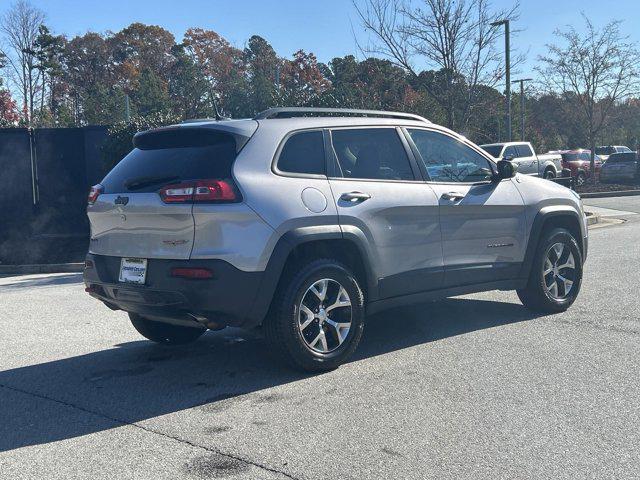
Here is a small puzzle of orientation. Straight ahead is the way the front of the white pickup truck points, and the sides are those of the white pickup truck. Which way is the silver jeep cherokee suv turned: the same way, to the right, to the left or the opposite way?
the opposite way

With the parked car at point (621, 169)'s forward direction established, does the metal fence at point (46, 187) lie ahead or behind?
ahead

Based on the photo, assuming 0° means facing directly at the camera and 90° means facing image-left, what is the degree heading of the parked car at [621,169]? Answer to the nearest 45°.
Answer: approximately 45°

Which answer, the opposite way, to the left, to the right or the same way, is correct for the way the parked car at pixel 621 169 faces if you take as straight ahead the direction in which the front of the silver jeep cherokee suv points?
the opposite way

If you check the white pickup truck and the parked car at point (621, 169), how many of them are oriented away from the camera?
0

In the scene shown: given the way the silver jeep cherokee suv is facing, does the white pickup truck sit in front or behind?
in front

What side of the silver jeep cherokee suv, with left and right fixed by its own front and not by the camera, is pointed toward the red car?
front

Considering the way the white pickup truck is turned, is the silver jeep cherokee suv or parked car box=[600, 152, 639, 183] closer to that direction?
the silver jeep cherokee suv

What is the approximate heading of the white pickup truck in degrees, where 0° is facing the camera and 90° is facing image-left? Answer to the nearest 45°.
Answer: approximately 45°

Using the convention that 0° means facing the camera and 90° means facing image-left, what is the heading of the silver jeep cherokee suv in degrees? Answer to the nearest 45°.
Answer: approximately 225°

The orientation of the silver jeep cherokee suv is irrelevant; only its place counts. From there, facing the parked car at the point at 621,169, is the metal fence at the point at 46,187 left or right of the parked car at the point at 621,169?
left

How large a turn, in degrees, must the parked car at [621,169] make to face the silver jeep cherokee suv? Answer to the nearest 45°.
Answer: approximately 45° to its left
